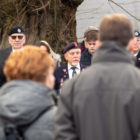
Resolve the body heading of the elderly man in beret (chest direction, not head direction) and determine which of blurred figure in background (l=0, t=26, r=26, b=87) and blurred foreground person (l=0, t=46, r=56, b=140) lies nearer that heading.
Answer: the blurred foreground person

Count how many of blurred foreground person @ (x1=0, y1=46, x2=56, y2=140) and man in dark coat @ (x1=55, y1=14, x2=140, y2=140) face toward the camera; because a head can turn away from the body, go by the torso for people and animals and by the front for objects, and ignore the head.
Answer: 0

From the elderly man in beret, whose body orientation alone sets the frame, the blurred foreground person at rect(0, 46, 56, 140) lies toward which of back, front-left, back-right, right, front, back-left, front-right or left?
front-right

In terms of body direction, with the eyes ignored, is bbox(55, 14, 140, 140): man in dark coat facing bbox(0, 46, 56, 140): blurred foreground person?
no

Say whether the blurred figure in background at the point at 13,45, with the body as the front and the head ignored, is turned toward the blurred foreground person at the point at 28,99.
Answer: yes

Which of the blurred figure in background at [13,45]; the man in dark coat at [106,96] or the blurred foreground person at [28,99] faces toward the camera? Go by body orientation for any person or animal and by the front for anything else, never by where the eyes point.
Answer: the blurred figure in background

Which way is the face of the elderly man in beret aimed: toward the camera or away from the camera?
toward the camera

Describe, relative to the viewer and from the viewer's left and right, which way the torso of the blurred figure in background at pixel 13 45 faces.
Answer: facing the viewer

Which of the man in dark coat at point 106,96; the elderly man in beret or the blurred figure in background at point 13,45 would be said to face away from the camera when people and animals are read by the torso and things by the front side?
the man in dark coat

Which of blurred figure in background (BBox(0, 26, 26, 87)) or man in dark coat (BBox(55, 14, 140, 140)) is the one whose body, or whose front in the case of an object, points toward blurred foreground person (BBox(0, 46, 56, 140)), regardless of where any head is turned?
the blurred figure in background

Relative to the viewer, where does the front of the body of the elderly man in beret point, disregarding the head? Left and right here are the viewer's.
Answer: facing the viewer and to the right of the viewer

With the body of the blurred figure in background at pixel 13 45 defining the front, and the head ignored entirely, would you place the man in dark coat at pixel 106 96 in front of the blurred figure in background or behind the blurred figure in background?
in front

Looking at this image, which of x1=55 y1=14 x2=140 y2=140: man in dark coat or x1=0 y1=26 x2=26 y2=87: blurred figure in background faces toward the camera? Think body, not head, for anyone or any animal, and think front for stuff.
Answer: the blurred figure in background

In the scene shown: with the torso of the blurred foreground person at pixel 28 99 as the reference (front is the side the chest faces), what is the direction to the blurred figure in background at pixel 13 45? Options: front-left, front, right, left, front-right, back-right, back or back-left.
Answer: front-left

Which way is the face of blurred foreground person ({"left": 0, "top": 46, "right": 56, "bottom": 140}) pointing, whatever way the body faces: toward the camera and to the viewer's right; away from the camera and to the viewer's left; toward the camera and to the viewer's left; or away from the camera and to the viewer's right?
away from the camera and to the viewer's right

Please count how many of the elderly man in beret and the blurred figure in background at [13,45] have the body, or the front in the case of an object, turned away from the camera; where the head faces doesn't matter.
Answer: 0

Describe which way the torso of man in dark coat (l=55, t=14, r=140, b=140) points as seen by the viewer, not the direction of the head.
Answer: away from the camera

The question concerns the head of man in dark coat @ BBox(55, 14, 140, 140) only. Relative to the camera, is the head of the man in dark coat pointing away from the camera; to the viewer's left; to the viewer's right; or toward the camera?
away from the camera

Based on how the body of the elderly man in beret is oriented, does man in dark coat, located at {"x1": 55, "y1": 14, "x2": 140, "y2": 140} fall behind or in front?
in front

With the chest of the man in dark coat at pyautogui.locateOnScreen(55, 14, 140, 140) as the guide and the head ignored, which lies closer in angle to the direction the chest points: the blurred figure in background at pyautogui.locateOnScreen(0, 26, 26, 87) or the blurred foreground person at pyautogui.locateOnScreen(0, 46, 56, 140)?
the blurred figure in background
